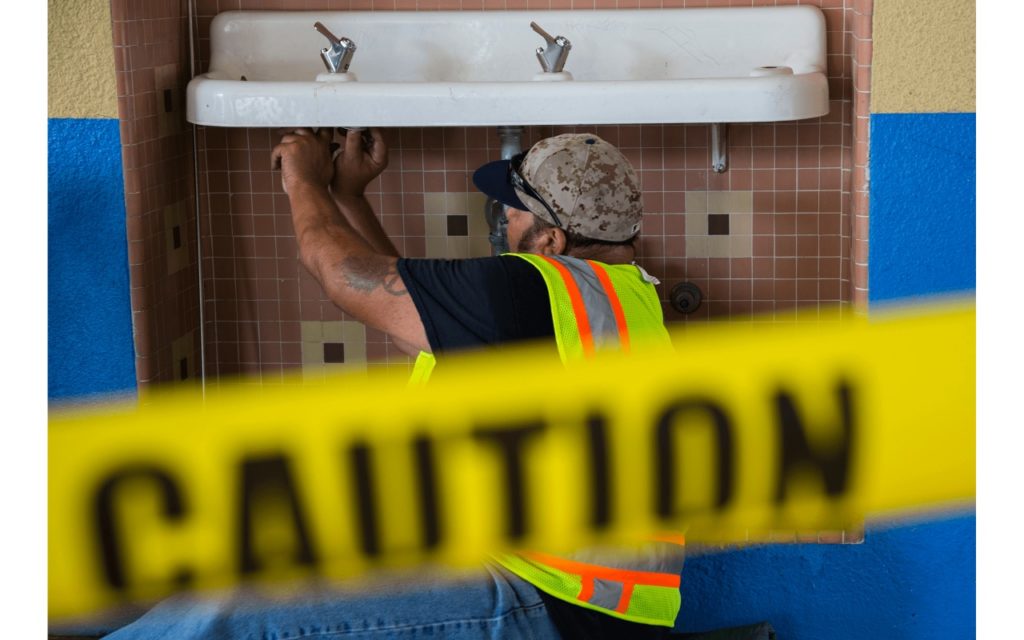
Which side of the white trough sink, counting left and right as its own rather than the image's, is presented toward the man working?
front

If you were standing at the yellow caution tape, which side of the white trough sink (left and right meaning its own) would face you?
front

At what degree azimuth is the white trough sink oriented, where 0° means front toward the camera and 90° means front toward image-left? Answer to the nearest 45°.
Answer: approximately 0°
